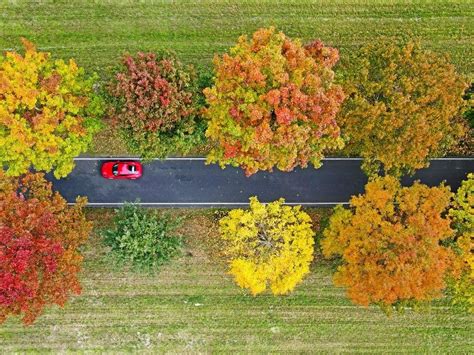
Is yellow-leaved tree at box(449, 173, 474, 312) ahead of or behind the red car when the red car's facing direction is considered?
behind

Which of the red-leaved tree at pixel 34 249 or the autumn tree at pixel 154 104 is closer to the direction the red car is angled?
the red-leaved tree

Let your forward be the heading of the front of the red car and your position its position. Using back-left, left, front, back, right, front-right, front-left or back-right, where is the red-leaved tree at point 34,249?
front-left
